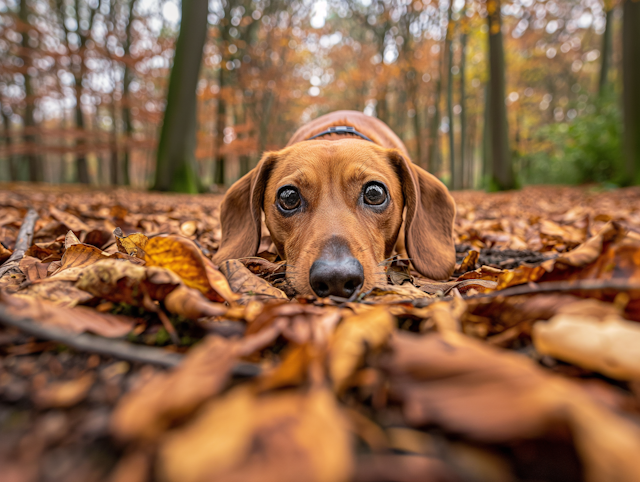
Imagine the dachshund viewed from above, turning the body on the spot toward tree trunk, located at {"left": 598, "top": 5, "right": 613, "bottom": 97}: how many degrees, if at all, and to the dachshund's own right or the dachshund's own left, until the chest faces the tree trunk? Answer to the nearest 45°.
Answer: approximately 135° to the dachshund's own left

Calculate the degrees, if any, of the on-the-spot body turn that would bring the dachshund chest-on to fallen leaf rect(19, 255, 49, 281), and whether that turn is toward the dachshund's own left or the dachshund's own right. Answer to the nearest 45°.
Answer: approximately 45° to the dachshund's own right

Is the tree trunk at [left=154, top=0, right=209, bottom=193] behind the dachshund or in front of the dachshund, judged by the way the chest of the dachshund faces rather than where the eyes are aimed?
behind

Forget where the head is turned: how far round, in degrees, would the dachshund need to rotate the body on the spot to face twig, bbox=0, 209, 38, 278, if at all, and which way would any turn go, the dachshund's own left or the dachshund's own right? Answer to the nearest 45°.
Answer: approximately 90° to the dachshund's own right

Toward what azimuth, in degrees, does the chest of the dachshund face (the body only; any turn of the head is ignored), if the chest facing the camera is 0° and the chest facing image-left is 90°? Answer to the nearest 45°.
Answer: approximately 0°

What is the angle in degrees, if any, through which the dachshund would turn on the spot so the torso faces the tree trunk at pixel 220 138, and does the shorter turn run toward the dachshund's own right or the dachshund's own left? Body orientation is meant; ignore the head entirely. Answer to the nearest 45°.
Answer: approximately 180°

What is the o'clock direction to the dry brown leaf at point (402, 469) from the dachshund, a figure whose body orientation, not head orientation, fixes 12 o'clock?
The dry brown leaf is roughly at 12 o'clock from the dachshund.

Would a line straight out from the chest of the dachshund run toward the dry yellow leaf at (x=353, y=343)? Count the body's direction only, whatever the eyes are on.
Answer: yes

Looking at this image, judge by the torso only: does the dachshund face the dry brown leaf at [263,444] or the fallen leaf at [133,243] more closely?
the dry brown leaf

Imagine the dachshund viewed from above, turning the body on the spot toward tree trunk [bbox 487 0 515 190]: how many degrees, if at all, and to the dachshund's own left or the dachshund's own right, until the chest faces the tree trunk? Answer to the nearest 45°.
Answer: approximately 135° to the dachshund's own left
